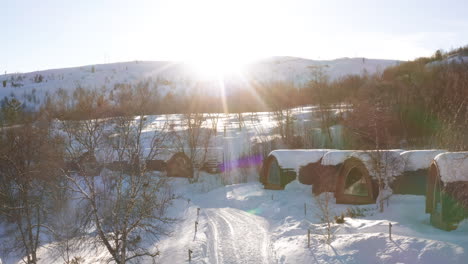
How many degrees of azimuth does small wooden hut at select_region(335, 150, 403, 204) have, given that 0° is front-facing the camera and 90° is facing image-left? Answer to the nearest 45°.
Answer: approximately 45°

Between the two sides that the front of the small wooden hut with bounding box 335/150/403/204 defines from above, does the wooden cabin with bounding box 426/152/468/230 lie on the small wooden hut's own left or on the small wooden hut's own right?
on the small wooden hut's own left

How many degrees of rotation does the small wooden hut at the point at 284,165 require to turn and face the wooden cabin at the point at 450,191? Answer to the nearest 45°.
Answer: approximately 90° to its left

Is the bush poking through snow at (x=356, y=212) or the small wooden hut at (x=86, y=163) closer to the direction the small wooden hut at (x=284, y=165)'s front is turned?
the small wooden hut

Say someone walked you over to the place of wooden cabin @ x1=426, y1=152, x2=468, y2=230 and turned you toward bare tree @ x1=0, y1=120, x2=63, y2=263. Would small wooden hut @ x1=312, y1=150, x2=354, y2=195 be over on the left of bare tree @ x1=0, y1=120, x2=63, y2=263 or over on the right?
right

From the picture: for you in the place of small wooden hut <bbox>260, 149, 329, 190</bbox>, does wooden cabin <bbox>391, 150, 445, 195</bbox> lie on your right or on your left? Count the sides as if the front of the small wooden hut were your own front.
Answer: on your left

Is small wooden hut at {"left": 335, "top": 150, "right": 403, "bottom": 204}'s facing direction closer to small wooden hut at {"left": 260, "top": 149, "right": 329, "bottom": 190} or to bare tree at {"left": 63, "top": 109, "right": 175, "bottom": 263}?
the bare tree

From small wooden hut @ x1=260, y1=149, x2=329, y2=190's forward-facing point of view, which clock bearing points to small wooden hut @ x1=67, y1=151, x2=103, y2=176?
small wooden hut @ x1=67, y1=151, x2=103, y2=176 is roughly at 1 o'clock from small wooden hut @ x1=260, y1=149, x2=329, y2=190.

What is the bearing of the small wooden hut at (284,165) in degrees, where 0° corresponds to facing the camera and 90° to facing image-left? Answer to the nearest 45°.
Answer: approximately 45°
